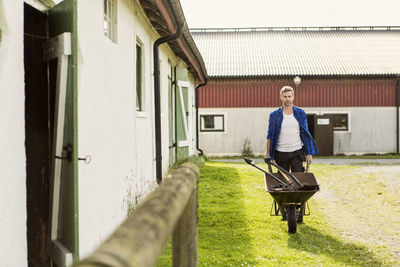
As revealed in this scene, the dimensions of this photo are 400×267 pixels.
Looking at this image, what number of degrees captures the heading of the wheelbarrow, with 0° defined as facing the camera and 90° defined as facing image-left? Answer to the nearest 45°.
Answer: approximately 0°

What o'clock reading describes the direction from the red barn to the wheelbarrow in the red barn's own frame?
The wheelbarrow is roughly at 12 o'clock from the red barn.

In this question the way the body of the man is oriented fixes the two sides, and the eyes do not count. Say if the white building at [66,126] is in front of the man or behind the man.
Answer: in front

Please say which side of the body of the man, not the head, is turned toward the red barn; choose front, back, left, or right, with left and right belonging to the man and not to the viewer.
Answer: back

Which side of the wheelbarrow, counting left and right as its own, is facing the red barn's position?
back

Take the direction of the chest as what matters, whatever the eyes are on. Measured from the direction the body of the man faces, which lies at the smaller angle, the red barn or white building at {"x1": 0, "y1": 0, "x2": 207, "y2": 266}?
the white building

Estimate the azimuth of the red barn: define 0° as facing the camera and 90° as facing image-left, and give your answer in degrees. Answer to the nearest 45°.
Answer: approximately 0°

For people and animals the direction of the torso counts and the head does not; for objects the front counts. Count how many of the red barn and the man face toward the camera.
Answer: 2

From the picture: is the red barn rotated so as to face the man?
yes
